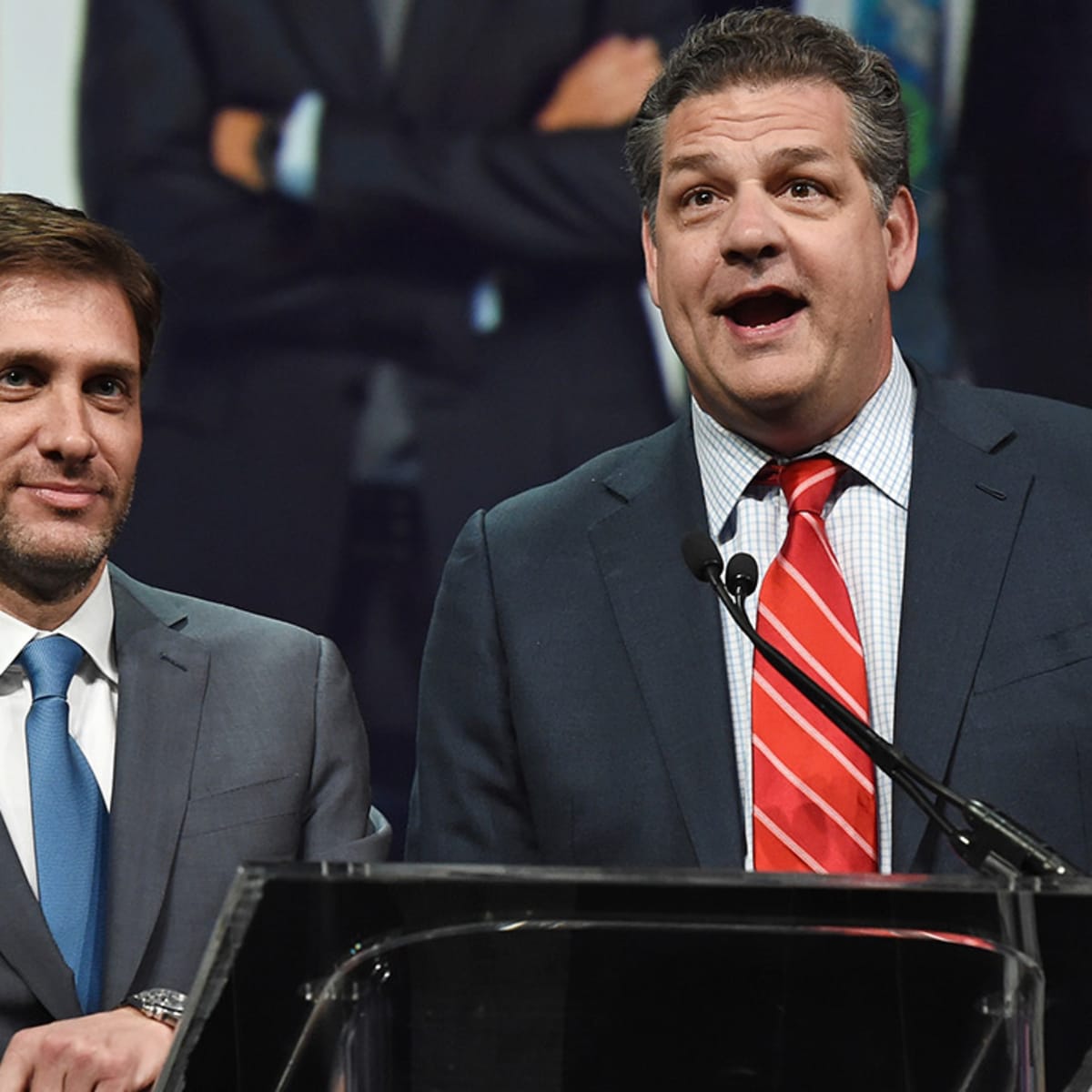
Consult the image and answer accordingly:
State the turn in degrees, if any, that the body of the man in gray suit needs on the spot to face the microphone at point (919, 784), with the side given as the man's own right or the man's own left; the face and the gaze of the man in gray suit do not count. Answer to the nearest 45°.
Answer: approximately 45° to the man's own left

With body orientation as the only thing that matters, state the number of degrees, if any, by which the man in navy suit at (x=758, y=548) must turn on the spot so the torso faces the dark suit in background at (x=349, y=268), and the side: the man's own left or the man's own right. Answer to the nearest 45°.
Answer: approximately 135° to the man's own right

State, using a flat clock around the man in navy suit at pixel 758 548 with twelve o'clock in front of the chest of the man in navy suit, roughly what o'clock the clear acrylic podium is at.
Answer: The clear acrylic podium is roughly at 12 o'clock from the man in navy suit.

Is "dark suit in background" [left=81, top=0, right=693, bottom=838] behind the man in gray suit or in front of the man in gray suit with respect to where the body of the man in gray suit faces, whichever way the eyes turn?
behind

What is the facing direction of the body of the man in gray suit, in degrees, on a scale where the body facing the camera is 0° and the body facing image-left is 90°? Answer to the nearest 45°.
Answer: approximately 0°
